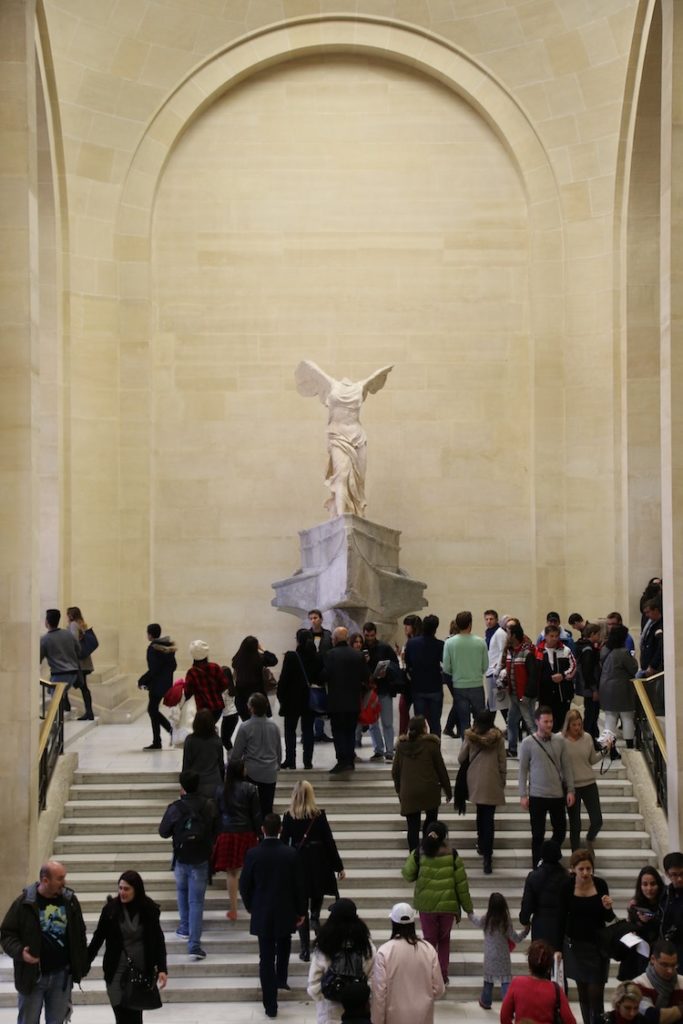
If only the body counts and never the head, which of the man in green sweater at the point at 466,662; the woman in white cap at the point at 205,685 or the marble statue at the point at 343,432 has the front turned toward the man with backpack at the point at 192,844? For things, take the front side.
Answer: the marble statue

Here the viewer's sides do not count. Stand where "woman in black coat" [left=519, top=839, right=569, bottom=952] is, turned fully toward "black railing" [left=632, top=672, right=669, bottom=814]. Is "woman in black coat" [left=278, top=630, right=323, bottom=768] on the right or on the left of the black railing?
left

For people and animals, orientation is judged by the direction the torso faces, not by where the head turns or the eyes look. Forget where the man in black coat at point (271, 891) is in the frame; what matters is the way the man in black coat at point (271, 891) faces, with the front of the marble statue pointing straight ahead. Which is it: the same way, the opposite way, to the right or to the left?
the opposite way

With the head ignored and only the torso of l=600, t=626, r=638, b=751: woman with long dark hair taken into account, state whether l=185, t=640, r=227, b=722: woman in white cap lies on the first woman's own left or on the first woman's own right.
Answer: on the first woman's own left

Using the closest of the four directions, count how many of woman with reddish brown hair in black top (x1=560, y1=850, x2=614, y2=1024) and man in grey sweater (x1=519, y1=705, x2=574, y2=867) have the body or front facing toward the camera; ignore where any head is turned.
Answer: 2

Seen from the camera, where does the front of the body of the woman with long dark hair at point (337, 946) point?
away from the camera

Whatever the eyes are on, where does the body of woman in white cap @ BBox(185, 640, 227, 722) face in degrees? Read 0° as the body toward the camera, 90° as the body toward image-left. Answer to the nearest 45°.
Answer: approximately 180°

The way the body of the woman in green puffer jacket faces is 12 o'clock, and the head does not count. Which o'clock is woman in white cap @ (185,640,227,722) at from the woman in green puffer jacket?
The woman in white cap is roughly at 11 o'clock from the woman in green puffer jacket.

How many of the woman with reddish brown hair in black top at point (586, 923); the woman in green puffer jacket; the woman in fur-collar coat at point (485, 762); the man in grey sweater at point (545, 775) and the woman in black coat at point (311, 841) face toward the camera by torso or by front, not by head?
2

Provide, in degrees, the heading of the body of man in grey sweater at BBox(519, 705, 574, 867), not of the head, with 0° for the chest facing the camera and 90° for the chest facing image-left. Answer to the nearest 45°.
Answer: approximately 0°

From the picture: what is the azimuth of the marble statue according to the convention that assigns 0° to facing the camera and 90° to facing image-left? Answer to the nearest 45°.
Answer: approximately 0°

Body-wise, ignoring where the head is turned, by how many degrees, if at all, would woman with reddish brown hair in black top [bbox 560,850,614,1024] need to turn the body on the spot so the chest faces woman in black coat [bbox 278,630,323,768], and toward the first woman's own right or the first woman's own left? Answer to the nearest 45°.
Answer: approximately 135° to the first woman's own right

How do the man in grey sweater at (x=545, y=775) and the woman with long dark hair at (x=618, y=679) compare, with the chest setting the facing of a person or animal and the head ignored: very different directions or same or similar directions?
very different directions

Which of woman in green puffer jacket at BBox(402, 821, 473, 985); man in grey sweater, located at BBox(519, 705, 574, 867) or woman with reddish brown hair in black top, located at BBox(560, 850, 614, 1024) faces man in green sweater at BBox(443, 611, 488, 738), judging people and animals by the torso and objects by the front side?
the woman in green puffer jacket

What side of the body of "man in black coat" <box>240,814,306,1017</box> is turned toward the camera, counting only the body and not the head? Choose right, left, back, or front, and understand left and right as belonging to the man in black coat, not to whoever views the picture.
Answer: back
